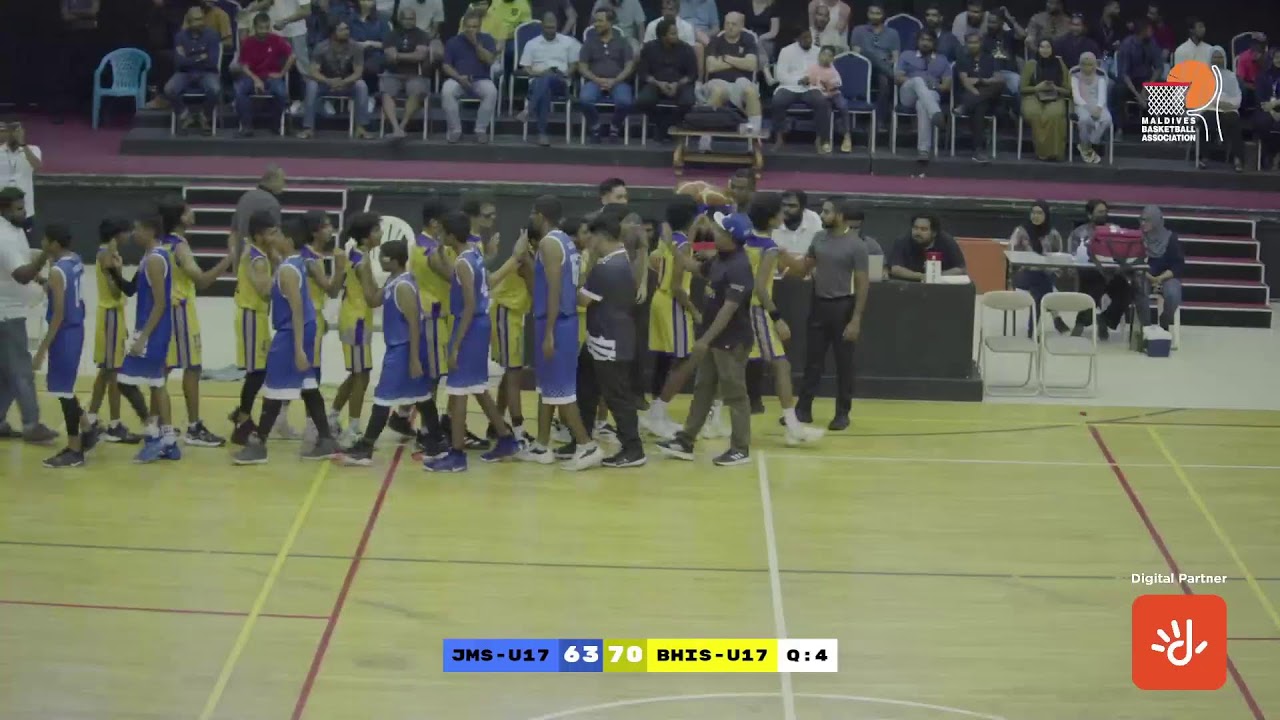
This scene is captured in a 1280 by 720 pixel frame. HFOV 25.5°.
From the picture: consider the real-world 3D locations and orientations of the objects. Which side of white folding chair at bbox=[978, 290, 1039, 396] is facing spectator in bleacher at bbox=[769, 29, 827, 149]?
back

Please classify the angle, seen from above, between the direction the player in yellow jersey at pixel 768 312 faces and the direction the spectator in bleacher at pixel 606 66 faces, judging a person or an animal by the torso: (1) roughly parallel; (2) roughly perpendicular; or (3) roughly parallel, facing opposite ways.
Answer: roughly perpendicular

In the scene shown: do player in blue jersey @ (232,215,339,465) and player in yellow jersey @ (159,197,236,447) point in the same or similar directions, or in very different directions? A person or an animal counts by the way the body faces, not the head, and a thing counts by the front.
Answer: very different directions
